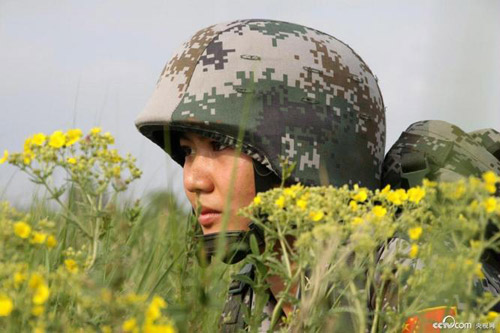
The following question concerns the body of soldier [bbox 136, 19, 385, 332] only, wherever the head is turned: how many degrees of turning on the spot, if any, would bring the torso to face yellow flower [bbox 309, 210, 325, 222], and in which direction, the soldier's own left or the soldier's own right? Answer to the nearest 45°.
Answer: approximately 45° to the soldier's own left

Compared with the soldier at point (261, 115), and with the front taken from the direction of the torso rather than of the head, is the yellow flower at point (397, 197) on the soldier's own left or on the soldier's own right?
on the soldier's own left

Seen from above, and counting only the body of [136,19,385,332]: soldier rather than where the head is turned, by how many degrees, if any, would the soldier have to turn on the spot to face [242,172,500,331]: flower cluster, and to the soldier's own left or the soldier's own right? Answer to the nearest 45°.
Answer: approximately 45° to the soldier's own left

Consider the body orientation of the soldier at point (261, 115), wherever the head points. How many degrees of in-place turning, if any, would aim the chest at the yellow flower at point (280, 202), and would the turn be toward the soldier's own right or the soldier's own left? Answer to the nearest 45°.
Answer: approximately 45° to the soldier's own left

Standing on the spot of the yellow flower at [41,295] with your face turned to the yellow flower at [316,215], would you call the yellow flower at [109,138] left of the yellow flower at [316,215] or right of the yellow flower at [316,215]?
left

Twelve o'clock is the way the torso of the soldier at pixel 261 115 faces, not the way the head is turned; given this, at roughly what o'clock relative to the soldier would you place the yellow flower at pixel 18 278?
The yellow flower is roughly at 11 o'clock from the soldier.

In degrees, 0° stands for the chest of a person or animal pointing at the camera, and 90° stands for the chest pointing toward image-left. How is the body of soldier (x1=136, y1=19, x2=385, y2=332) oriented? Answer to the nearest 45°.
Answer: approximately 45°

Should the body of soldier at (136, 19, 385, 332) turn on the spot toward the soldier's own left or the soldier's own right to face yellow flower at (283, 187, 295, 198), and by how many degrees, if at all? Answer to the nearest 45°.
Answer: approximately 45° to the soldier's own left
